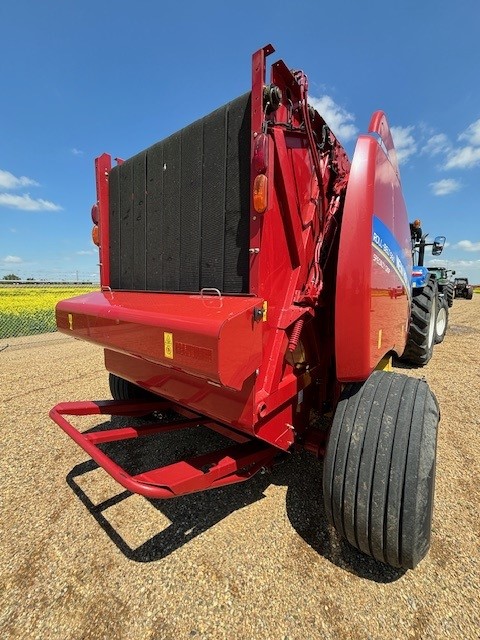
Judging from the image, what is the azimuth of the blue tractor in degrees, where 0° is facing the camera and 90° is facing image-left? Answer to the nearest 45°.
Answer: approximately 180°
